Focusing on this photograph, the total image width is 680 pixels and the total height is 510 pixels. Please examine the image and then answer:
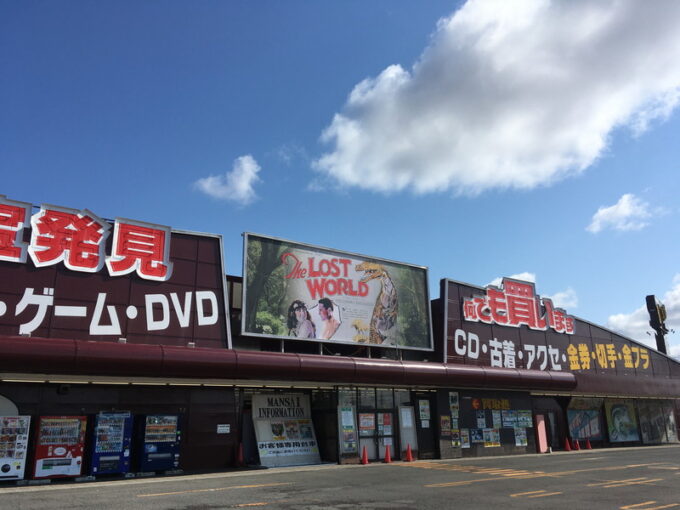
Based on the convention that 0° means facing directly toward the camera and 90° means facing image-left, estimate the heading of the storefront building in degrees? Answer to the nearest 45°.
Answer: approximately 315°

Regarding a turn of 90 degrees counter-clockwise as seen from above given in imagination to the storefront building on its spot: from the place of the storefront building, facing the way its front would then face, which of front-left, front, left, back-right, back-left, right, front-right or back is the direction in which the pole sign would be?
front

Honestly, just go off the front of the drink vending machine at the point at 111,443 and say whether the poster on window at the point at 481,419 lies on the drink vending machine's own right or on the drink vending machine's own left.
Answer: on the drink vending machine's own left

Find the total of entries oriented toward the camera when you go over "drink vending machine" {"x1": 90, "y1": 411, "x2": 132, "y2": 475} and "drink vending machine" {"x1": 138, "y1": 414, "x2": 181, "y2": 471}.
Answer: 2

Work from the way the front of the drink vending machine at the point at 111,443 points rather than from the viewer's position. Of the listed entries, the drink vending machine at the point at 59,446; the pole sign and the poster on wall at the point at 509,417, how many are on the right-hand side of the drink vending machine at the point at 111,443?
1

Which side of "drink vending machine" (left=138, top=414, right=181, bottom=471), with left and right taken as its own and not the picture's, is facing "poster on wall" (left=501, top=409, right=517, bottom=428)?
left

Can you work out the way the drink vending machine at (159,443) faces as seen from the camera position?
facing the viewer

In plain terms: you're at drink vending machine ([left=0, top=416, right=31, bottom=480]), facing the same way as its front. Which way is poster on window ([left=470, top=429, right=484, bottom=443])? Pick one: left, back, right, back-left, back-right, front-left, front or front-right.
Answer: left

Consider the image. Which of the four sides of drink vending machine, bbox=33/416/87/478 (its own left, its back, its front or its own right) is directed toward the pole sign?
left

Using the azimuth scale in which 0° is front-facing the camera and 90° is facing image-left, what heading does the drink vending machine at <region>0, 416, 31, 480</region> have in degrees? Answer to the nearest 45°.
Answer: approximately 0°

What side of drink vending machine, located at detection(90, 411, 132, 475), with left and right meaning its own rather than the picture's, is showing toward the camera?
front
